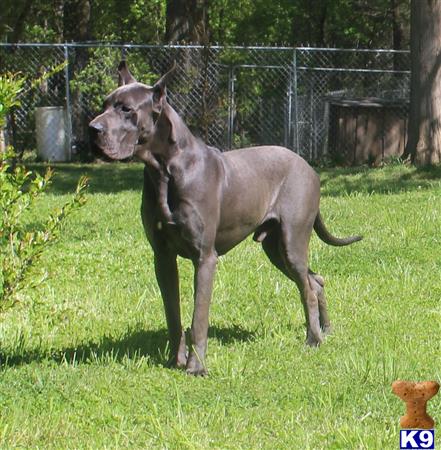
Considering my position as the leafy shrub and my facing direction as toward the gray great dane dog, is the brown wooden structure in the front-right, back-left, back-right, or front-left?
front-left

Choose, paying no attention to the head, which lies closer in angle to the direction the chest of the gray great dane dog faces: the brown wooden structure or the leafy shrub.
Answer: the leafy shrub

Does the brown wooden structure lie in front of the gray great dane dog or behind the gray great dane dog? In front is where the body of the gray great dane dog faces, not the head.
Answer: behind

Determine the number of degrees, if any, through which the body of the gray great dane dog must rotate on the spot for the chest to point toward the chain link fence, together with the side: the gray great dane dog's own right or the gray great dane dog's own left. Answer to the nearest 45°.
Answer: approximately 135° to the gray great dane dog's own right

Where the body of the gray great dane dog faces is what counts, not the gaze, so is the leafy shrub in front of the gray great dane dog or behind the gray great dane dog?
in front

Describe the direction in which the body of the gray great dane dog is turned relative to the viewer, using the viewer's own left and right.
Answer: facing the viewer and to the left of the viewer
